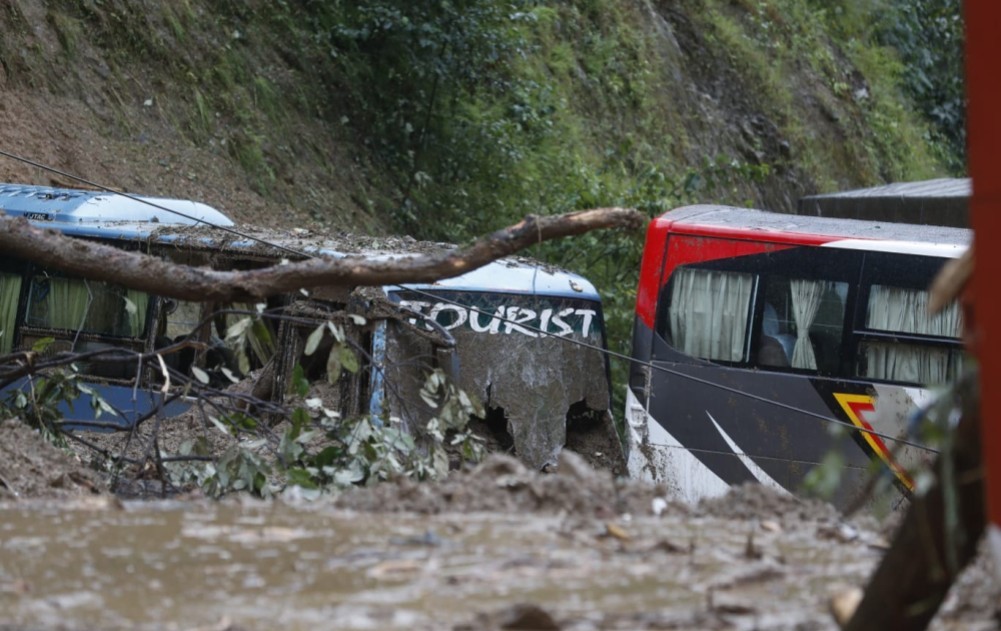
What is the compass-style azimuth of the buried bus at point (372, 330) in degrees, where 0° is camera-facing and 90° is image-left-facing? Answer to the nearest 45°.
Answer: approximately 315°

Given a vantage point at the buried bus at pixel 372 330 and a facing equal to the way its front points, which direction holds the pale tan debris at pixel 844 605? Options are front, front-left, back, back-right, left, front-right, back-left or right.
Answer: front-right

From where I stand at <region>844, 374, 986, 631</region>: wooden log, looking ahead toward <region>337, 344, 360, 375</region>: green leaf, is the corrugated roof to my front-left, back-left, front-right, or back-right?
front-right

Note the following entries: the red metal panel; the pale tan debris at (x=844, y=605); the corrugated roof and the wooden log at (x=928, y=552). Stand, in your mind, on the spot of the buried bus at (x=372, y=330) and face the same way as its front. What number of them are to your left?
1

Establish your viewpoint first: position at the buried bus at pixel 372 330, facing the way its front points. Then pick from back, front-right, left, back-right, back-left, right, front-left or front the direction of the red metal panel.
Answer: front-right
